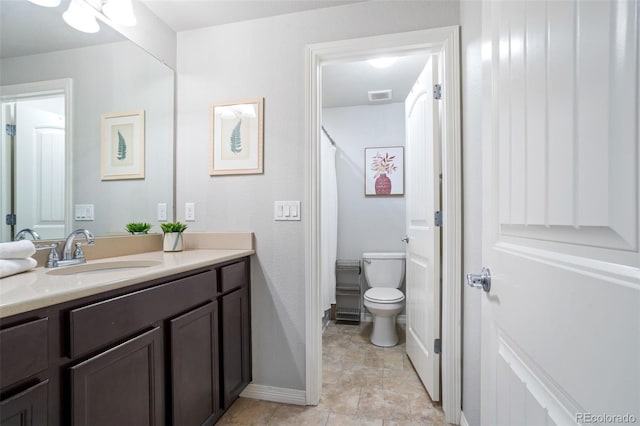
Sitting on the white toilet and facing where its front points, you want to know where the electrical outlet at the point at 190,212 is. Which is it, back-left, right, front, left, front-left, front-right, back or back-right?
front-right

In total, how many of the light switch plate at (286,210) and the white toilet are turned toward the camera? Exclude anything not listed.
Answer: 2

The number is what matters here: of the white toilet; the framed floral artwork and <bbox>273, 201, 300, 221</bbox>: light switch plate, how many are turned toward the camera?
3

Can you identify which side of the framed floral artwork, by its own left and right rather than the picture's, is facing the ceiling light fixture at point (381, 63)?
front

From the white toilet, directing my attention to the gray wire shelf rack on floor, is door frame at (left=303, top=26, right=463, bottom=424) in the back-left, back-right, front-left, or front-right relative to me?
back-left

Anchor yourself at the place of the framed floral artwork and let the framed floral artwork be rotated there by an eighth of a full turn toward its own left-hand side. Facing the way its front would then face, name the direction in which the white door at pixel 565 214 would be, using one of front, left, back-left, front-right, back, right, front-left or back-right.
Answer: front-right

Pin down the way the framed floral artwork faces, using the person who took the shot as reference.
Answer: facing the viewer

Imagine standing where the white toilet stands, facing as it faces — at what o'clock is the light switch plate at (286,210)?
The light switch plate is roughly at 1 o'clock from the white toilet.

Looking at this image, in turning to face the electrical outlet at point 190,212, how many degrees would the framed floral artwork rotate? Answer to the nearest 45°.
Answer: approximately 45° to its right

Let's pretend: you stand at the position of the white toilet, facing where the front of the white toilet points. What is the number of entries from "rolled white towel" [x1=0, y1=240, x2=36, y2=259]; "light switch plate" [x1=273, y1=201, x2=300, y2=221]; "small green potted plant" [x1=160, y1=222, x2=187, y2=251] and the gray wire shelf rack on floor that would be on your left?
0

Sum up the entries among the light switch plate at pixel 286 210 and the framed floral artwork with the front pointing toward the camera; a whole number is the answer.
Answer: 2

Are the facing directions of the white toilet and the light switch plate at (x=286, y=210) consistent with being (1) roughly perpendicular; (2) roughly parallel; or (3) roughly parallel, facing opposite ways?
roughly parallel

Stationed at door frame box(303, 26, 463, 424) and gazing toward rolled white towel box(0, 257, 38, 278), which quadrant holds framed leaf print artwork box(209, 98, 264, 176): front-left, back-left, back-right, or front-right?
front-right

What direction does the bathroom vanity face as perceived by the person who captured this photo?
facing the viewer and to the right of the viewer

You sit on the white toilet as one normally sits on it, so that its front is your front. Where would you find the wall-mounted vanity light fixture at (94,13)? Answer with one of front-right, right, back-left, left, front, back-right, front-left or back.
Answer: front-right
